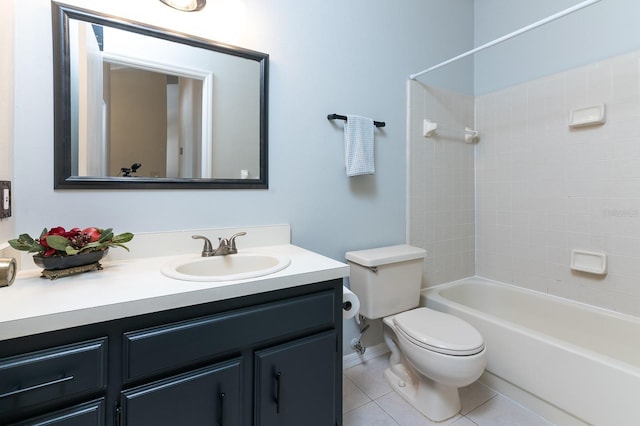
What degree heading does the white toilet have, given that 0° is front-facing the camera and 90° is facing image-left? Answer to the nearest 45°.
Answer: approximately 315°

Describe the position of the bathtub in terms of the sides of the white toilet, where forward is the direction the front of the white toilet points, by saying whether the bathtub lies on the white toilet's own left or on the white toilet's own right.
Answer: on the white toilet's own left

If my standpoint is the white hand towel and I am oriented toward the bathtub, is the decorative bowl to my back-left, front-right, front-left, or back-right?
back-right

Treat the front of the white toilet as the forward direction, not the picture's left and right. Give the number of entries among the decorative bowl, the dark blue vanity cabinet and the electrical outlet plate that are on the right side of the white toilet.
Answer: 3

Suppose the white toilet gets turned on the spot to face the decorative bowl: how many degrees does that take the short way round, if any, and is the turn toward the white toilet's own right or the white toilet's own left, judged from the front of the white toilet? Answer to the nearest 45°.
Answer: approximately 90° to the white toilet's own right

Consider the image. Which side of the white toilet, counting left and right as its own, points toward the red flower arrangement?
right

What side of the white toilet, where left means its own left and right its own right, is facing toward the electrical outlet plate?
right
